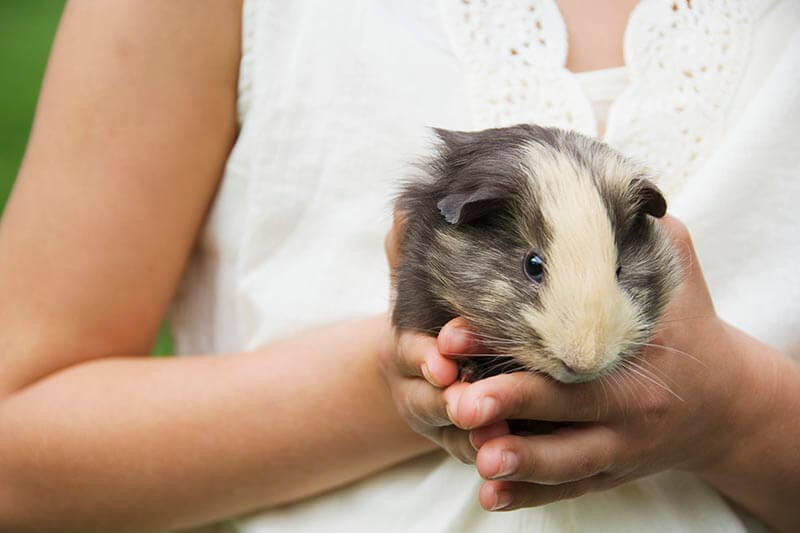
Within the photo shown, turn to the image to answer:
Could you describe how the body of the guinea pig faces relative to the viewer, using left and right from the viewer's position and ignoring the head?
facing the viewer and to the right of the viewer
